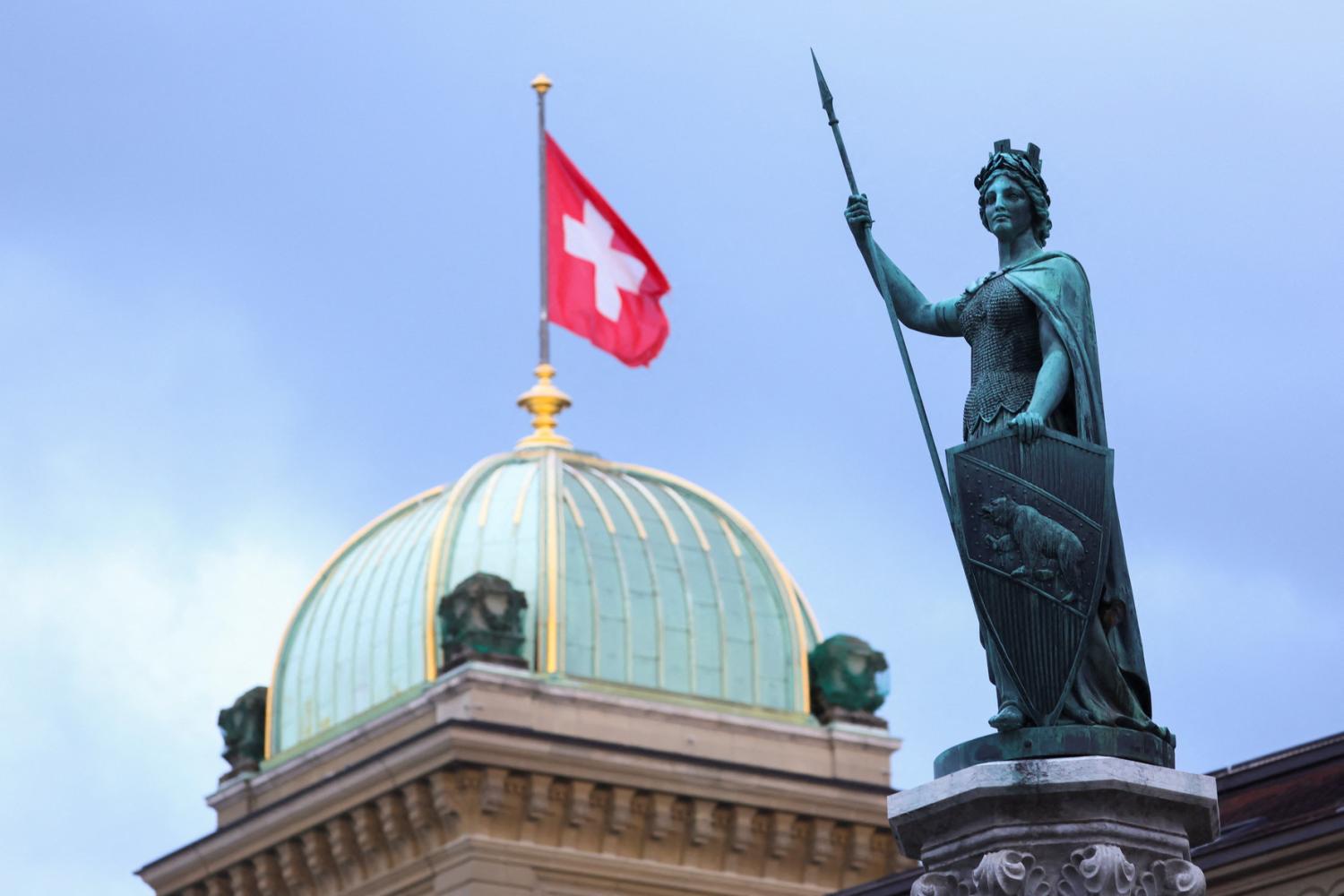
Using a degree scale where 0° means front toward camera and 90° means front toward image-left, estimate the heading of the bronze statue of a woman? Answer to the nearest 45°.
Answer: approximately 45°
